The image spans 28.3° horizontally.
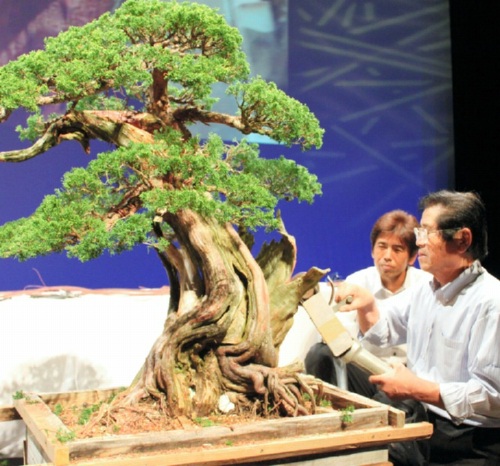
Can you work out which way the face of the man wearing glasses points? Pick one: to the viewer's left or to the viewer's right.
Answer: to the viewer's left

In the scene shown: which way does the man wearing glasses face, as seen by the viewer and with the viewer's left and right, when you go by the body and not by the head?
facing the viewer and to the left of the viewer

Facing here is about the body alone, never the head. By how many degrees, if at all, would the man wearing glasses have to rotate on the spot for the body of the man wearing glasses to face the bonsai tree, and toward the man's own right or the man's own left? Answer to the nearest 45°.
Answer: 0° — they already face it
